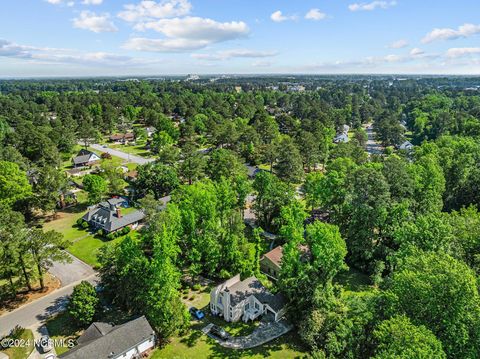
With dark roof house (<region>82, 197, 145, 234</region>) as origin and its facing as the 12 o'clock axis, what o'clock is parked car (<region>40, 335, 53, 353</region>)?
The parked car is roughly at 11 o'clock from the dark roof house.

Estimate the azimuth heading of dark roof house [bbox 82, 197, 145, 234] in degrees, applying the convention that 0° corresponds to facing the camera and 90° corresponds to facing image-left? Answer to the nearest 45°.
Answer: approximately 45°

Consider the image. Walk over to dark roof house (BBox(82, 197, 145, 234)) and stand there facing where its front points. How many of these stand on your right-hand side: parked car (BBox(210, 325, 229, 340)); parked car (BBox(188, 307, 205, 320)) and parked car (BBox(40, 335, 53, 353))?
0

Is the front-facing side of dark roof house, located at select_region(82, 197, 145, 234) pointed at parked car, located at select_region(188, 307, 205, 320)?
no

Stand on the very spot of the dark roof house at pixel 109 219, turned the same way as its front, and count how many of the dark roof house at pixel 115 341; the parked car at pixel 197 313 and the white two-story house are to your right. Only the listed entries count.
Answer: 0

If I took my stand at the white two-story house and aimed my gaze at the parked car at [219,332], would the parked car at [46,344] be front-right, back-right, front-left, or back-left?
front-right

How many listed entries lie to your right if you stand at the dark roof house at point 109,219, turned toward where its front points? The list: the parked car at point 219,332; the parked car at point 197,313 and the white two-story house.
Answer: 0

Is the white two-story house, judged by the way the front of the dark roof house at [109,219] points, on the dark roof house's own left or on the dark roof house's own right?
on the dark roof house's own left

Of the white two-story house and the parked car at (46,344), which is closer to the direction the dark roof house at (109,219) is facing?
the parked car

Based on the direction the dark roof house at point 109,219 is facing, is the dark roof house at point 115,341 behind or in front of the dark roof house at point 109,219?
in front
